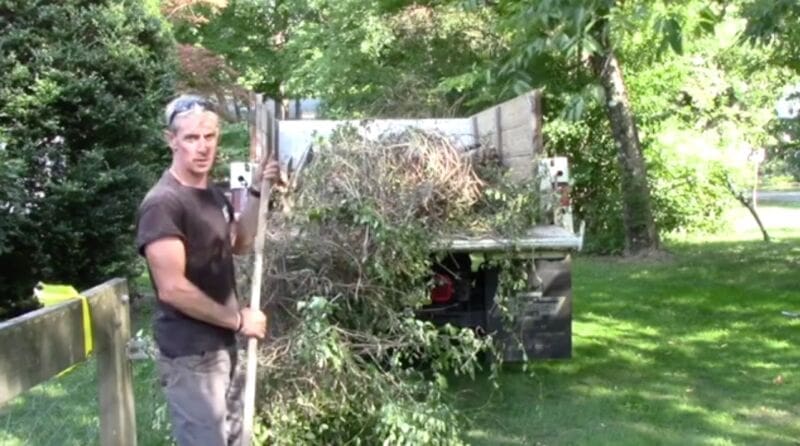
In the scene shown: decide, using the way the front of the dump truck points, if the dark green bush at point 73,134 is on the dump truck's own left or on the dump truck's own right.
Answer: on the dump truck's own left

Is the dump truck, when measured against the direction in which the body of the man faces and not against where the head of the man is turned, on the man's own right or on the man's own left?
on the man's own left

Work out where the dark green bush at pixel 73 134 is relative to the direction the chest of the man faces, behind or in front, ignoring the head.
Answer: behind

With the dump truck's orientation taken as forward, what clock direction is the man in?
The man is roughly at 7 o'clock from the dump truck.

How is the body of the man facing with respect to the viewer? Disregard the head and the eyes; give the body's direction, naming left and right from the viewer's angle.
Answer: facing the viewer and to the right of the viewer

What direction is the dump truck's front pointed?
away from the camera

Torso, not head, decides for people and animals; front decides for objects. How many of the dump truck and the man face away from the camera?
1

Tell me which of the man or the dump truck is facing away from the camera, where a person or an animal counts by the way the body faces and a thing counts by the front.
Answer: the dump truck

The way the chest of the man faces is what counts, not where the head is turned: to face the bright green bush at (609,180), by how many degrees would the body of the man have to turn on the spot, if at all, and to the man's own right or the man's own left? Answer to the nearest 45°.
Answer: approximately 90° to the man's own left
